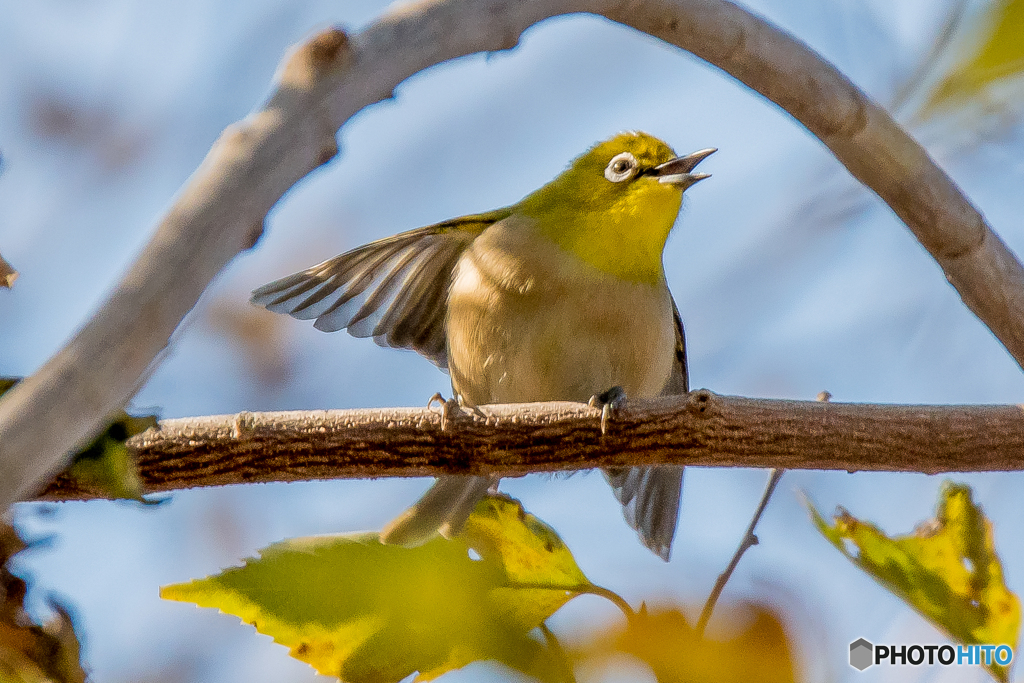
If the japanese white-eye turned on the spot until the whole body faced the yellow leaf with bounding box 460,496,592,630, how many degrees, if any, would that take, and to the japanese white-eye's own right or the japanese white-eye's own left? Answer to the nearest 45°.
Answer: approximately 45° to the japanese white-eye's own right

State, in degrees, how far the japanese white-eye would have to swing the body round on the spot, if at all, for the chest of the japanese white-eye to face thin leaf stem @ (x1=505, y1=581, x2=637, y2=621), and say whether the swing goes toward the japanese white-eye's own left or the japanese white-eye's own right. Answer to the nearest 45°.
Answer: approximately 45° to the japanese white-eye's own right

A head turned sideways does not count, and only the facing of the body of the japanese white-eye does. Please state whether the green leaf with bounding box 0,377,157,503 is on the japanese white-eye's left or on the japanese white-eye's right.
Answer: on the japanese white-eye's right

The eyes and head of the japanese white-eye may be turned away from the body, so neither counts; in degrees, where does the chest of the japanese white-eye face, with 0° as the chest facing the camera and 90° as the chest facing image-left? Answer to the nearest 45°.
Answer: approximately 315°
